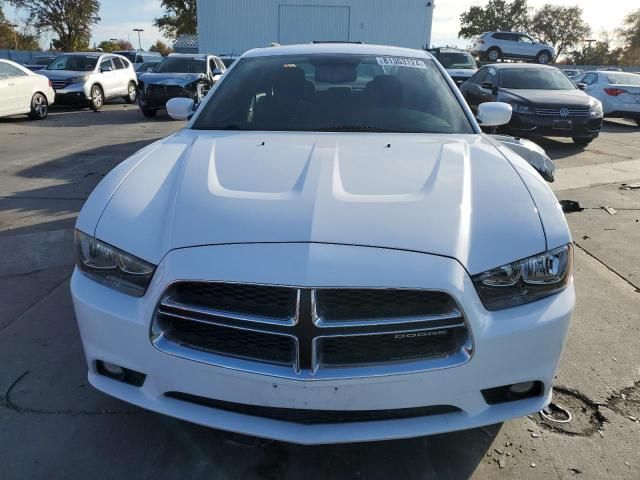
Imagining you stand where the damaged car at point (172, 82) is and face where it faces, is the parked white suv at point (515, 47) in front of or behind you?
behind

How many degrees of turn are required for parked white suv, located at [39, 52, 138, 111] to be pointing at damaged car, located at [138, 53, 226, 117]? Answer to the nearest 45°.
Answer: approximately 90° to its left

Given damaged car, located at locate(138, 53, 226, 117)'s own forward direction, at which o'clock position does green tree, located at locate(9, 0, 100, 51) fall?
The green tree is roughly at 4 o'clock from the damaged car.

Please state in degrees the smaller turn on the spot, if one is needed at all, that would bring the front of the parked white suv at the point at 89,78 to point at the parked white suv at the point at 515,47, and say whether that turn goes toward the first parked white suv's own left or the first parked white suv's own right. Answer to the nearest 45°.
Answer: approximately 135° to the first parked white suv's own left

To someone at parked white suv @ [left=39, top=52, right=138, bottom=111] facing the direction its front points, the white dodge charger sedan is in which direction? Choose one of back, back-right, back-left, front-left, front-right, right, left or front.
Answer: front-left

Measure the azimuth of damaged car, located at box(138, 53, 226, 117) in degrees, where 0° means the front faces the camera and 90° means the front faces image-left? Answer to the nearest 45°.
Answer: approximately 45°

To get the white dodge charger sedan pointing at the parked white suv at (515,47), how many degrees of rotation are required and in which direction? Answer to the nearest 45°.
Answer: approximately 180°

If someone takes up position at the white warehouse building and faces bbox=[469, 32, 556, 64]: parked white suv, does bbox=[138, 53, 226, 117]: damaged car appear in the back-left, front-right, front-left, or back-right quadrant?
front-right

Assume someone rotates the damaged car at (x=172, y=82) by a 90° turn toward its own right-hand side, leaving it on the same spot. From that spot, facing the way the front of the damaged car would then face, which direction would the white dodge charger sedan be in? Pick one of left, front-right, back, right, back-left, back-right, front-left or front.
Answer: back-left

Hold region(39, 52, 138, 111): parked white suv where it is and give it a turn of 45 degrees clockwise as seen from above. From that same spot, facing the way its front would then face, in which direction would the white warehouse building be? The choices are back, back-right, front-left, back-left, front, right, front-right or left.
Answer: back-right
